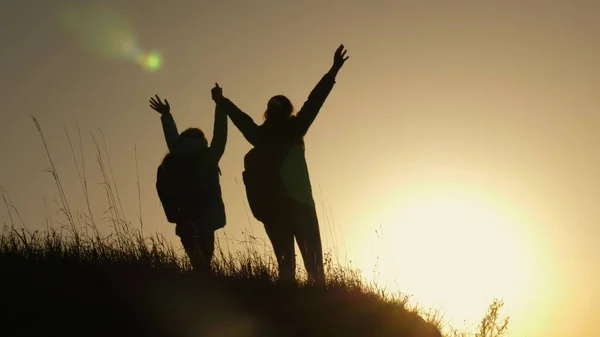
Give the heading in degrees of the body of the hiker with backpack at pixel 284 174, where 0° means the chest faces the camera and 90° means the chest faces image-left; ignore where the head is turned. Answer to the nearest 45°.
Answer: approximately 225°

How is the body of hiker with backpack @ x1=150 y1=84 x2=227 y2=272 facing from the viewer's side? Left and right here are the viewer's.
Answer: facing away from the viewer and to the right of the viewer

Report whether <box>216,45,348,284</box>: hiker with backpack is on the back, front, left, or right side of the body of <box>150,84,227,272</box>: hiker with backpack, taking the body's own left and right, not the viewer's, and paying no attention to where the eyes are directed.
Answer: right

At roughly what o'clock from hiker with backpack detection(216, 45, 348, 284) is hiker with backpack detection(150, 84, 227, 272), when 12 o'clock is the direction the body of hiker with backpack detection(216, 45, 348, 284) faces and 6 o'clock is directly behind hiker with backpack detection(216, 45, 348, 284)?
hiker with backpack detection(150, 84, 227, 272) is roughly at 8 o'clock from hiker with backpack detection(216, 45, 348, 284).

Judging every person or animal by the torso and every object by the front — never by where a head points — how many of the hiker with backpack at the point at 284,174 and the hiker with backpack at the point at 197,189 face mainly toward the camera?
0
